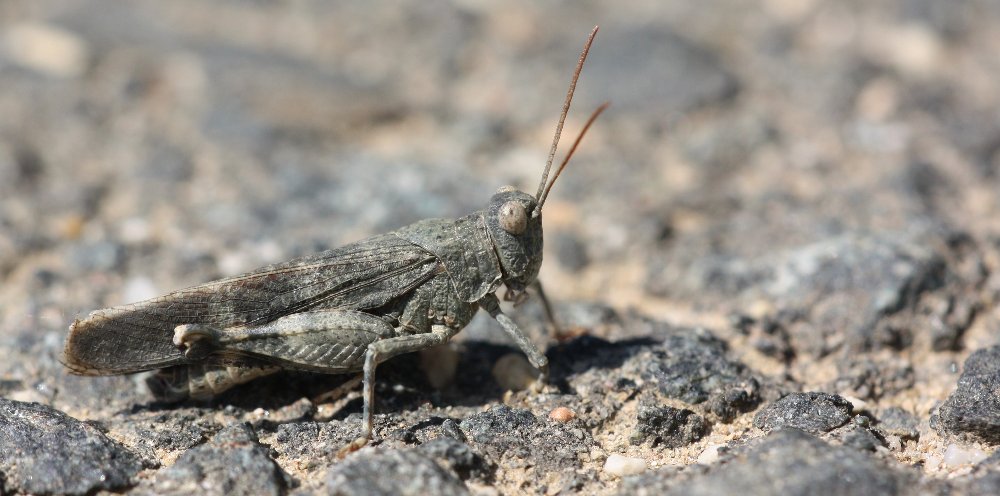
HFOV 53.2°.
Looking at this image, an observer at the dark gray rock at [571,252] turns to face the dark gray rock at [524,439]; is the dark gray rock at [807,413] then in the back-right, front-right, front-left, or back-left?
front-left

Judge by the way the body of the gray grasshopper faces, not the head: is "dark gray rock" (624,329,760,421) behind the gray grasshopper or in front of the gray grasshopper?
in front

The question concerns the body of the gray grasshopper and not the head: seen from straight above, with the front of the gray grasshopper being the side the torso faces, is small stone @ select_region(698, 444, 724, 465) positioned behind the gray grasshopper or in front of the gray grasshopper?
in front

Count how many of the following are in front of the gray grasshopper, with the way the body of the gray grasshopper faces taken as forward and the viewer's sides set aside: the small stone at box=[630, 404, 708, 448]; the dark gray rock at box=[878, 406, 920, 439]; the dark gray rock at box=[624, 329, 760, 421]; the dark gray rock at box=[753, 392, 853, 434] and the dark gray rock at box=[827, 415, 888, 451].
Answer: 5

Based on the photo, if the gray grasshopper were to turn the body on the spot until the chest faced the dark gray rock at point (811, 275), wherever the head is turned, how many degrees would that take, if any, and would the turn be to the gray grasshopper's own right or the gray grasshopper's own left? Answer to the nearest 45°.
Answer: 0° — it already faces it

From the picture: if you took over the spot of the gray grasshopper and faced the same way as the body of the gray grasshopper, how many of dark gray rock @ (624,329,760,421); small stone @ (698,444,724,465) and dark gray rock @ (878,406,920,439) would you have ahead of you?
3

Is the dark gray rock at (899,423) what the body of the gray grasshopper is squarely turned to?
yes

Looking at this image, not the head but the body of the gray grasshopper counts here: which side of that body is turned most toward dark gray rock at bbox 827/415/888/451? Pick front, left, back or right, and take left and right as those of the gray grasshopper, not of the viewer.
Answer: front

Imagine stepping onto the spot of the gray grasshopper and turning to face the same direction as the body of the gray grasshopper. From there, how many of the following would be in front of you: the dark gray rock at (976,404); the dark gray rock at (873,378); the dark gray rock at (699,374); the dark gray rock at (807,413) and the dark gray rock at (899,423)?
5

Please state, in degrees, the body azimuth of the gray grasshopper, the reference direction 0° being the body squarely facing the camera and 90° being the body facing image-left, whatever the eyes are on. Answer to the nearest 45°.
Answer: approximately 270°

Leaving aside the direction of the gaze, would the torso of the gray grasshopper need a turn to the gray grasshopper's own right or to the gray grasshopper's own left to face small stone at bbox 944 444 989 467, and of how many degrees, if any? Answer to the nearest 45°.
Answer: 0° — it already faces it

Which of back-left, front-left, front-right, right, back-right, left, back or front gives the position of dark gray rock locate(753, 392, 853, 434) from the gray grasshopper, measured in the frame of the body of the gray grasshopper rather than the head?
front
